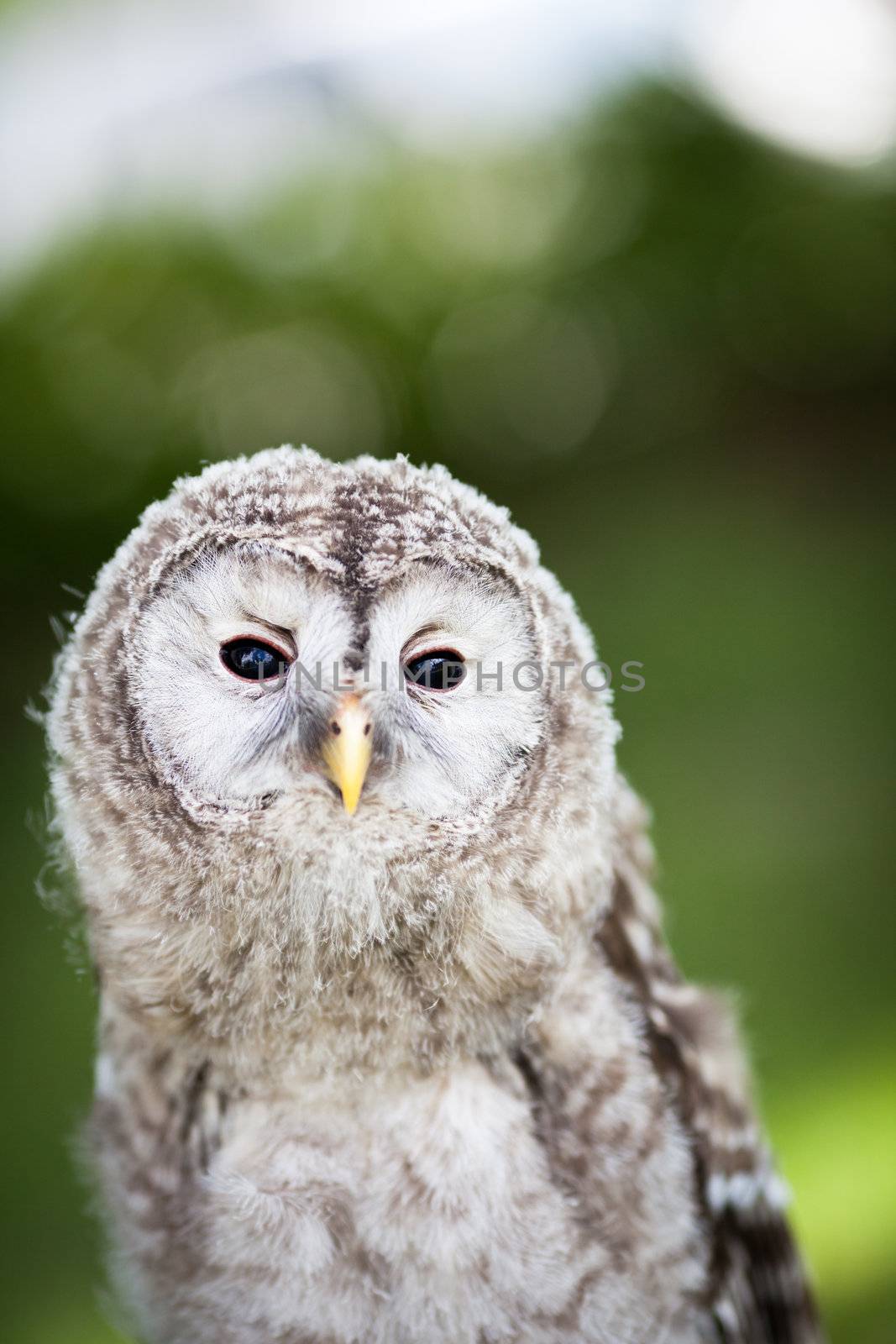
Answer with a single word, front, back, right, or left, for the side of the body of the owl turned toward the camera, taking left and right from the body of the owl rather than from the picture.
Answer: front
